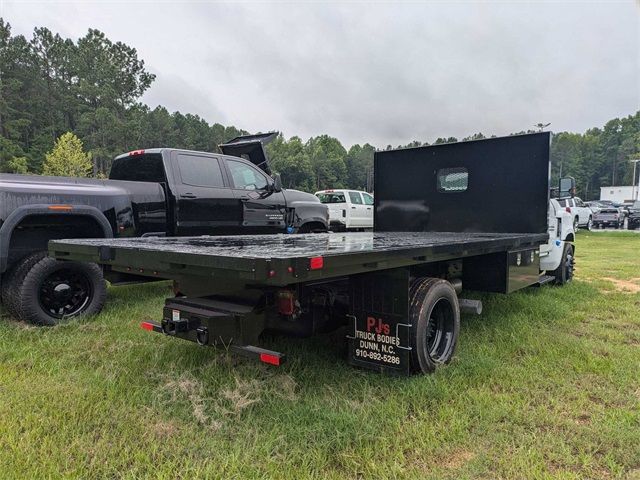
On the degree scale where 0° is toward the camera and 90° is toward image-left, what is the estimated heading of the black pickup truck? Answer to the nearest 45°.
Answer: approximately 225°

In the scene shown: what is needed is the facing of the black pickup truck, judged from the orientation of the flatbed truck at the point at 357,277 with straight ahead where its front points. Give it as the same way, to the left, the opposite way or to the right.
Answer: the same way

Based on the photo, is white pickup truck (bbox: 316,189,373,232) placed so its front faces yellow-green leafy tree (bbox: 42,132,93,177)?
no

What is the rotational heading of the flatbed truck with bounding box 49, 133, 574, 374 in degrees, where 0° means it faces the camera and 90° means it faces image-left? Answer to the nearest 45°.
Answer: approximately 225°

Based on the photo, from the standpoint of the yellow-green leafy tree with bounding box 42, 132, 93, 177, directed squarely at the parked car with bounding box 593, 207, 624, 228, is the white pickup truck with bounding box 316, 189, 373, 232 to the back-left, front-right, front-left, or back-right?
front-right

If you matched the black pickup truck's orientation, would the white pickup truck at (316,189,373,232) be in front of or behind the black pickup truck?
in front

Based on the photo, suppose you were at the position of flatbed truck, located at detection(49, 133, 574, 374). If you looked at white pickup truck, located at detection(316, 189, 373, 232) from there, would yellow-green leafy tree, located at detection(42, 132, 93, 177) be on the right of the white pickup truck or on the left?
left

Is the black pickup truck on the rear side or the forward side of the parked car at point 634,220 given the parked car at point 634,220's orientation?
on the forward side

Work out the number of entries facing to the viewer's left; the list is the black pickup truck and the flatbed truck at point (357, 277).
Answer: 0

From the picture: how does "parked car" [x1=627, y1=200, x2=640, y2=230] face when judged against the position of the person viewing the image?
facing the viewer and to the left of the viewer

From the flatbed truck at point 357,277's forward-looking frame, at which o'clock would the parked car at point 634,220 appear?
The parked car is roughly at 12 o'clock from the flatbed truck.
